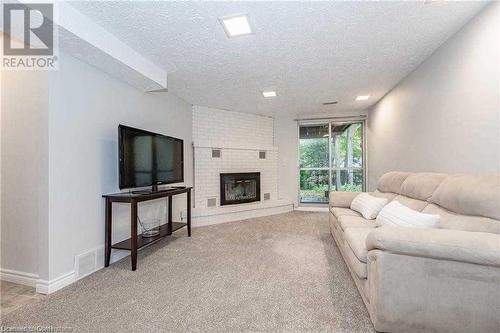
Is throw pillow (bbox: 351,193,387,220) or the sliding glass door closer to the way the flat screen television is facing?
the throw pillow

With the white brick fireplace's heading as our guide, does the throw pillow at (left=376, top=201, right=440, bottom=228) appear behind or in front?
in front

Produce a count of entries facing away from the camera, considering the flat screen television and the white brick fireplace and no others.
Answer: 0

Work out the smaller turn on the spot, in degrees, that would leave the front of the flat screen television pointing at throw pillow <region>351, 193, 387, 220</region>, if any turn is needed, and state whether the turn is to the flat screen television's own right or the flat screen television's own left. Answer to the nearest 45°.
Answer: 0° — it already faces it

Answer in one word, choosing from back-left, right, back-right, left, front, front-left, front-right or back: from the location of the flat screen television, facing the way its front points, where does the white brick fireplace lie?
left

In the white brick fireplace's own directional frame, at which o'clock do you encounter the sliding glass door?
The sliding glass door is roughly at 10 o'clock from the white brick fireplace.

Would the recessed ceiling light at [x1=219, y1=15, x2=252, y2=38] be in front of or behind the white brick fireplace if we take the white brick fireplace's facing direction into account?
in front

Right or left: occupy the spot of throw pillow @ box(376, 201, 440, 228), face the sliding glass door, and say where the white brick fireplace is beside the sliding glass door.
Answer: left

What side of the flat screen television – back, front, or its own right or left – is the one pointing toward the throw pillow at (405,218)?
front

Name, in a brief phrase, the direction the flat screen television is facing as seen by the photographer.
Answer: facing the viewer and to the right of the viewer

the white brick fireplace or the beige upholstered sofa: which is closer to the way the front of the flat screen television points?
the beige upholstered sofa
